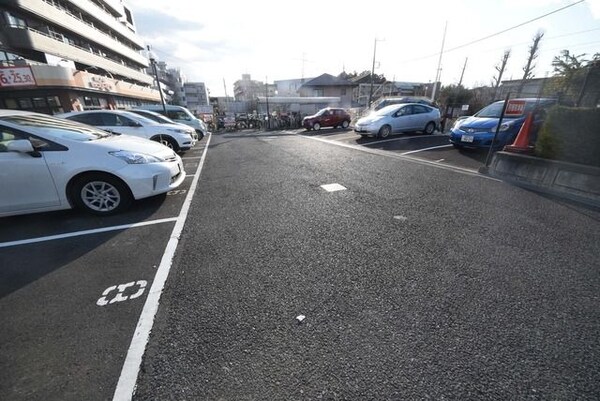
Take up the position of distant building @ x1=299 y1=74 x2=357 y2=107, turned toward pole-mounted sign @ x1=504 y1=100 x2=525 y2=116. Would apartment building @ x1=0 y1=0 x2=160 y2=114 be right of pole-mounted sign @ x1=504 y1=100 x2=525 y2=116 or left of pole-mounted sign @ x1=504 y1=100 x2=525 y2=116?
right

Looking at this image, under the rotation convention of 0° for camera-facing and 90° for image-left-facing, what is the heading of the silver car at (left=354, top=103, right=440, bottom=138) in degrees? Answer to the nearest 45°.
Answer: approximately 45°

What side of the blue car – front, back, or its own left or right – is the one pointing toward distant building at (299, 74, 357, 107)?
right

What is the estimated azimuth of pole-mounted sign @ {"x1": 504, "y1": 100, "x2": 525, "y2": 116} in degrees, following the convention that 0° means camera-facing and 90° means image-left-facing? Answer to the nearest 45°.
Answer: approximately 0°

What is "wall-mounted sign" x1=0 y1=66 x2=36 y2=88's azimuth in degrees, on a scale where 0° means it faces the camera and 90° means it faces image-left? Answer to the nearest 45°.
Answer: approximately 315°

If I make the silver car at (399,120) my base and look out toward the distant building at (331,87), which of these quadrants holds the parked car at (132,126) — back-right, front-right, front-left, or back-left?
back-left

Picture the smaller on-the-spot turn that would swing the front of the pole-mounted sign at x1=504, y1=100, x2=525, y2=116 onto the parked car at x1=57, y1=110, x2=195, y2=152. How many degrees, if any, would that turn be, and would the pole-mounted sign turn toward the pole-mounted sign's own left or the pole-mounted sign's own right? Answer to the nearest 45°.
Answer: approximately 45° to the pole-mounted sign's own right

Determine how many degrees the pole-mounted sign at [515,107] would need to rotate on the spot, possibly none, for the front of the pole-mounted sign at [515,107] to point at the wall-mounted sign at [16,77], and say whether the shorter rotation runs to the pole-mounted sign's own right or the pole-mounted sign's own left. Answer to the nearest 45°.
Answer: approximately 90° to the pole-mounted sign's own right

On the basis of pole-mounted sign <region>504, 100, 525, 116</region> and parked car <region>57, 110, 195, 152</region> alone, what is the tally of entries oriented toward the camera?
1

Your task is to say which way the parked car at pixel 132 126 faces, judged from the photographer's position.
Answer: facing to the right of the viewer
